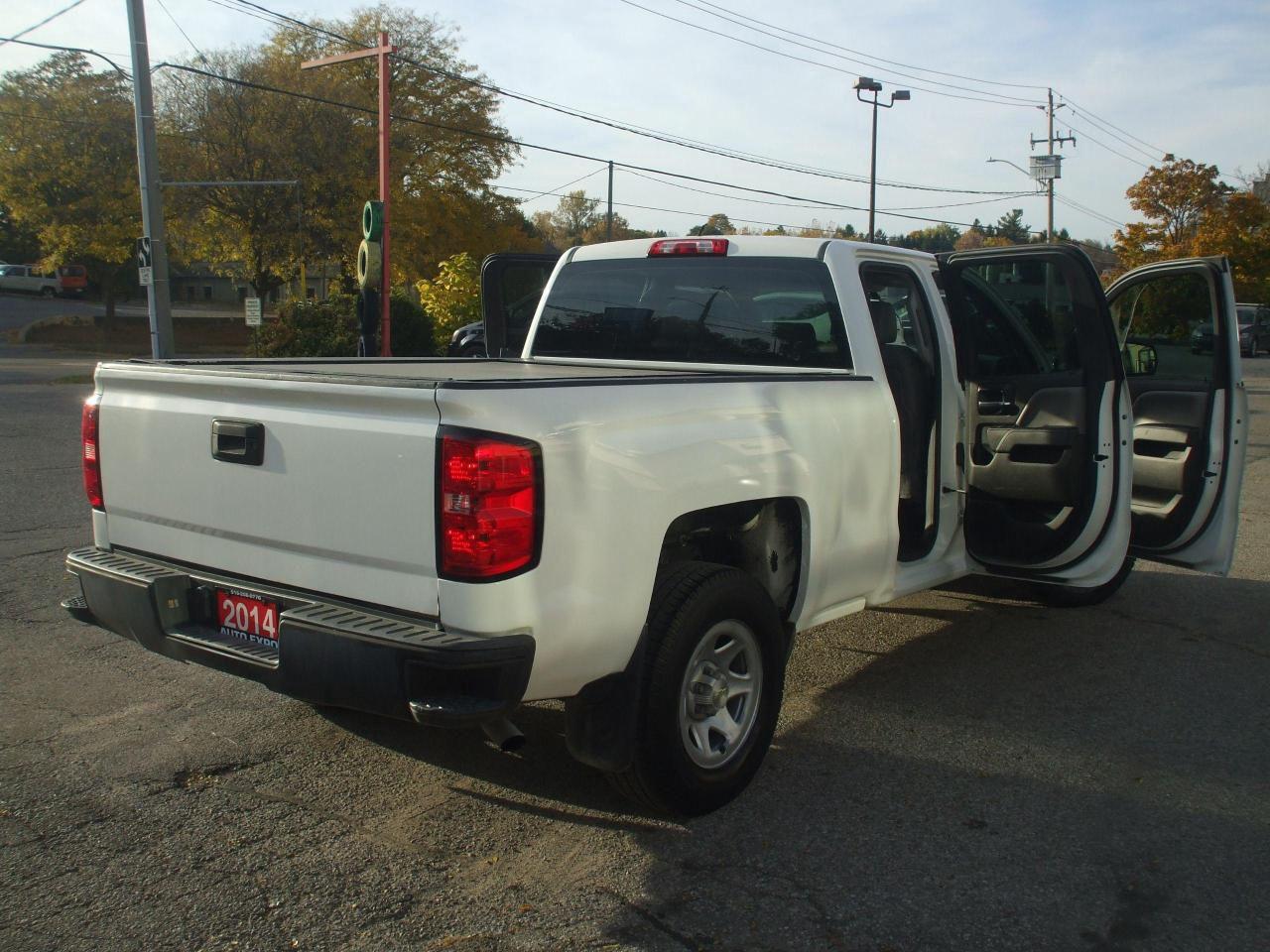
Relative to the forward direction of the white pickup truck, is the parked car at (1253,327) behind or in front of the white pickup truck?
in front

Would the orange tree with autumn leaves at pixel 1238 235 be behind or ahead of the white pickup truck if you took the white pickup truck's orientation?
ahead

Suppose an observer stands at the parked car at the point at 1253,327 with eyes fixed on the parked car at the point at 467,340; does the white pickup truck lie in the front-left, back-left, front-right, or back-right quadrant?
front-left

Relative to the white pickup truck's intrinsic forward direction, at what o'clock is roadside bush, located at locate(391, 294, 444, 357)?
The roadside bush is roughly at 10 o'clock from the white pickup truck.

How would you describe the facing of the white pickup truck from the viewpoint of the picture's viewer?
facing away from the viewer and to the right of the viewer

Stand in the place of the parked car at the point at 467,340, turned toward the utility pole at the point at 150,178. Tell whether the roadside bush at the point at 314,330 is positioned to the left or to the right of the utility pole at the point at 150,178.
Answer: right

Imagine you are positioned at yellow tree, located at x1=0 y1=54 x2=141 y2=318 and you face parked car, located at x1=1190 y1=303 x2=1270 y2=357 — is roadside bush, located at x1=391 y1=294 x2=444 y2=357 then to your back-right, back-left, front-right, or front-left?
front-right

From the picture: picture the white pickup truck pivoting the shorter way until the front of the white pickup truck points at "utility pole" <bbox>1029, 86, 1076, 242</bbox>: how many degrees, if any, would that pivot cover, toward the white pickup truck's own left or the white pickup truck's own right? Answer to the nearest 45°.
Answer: approximately 45° to the white pickup truck's own left

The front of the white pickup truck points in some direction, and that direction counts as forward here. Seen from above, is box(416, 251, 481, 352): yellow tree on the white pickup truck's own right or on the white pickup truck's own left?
on the white pickup truck's own left

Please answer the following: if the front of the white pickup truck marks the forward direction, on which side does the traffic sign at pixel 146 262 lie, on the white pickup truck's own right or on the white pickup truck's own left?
on the white pickup truck's own left

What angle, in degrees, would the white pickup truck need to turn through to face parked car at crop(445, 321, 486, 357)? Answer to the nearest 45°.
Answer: approximately 45° to its left

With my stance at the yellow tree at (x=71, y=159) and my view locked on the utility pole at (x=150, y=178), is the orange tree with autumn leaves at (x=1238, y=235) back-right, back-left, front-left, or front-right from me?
front-left
